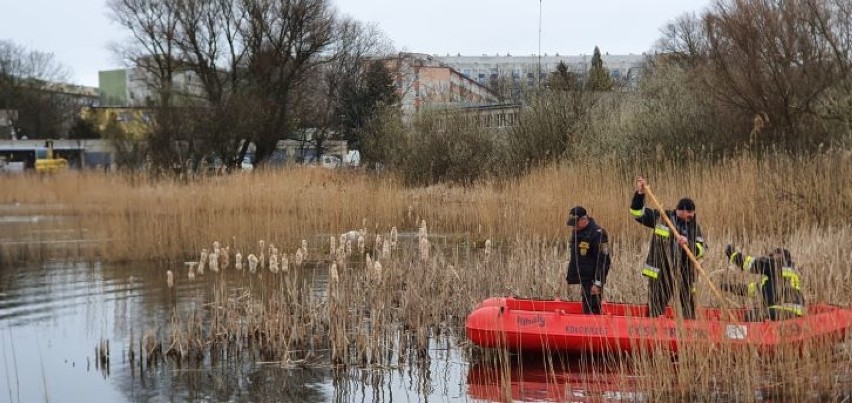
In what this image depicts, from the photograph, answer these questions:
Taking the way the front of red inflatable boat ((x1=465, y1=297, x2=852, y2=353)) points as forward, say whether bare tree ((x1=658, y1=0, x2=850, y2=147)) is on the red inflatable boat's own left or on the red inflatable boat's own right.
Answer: on the red inflatable boat's own right

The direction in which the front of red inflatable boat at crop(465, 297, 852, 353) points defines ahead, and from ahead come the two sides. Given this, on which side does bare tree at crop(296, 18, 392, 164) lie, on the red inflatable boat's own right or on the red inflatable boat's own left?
on the red inflatable boat's own right

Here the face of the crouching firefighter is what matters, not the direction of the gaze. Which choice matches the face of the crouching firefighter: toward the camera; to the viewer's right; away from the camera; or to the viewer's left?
to the viewer's left

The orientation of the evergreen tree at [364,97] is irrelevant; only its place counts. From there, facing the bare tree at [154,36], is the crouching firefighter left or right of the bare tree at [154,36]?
left

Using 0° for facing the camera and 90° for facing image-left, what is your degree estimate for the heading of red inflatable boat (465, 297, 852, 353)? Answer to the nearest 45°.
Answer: approximately 90°

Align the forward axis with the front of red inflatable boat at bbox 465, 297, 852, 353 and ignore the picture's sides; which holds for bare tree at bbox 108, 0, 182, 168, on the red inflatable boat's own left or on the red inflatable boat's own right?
on the red inflatable boat's own right

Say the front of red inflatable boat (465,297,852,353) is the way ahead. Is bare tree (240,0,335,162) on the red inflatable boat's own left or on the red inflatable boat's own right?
on the red inflatable boat's own right
